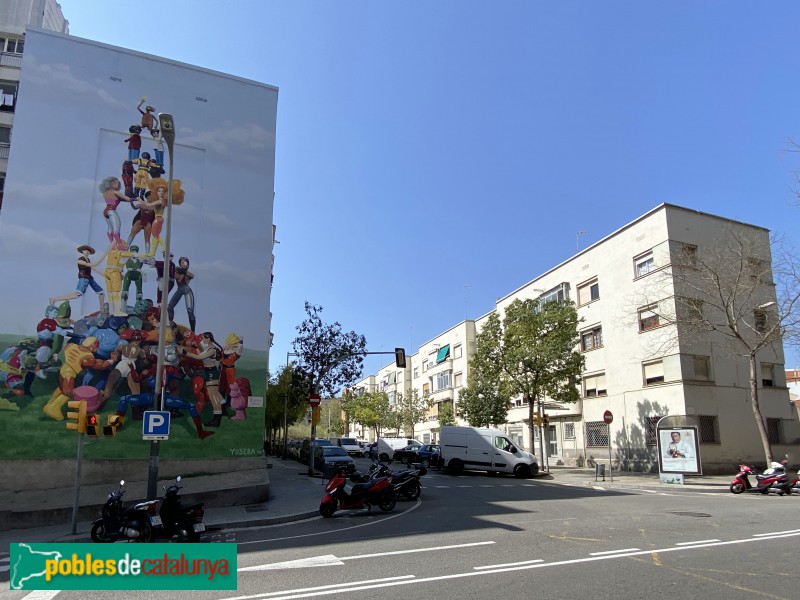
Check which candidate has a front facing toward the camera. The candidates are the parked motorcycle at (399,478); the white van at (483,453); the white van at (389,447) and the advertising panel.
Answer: the advertising panel

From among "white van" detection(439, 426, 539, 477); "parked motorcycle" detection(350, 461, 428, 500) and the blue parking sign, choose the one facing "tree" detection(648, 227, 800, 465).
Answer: the white van

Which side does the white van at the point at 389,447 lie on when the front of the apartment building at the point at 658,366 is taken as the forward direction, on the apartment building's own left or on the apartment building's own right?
on the apartment building's own right

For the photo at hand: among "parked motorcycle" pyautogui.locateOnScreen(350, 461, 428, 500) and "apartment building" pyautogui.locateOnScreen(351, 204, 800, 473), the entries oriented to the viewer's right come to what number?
0

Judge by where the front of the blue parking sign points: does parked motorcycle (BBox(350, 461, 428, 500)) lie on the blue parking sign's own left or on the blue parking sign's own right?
on the blue parking sign's own left

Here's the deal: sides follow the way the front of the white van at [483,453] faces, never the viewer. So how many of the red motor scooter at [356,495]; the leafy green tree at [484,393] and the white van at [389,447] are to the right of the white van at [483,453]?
1

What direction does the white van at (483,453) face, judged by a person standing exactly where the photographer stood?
facing to the right of the viewer

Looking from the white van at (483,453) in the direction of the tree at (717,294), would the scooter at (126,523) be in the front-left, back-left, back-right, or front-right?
back-right

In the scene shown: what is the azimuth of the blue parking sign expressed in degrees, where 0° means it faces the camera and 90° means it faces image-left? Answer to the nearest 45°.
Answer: approximately 0°

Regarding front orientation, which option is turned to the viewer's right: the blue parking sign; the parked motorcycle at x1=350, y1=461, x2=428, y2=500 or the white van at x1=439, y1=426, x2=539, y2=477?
the white van
